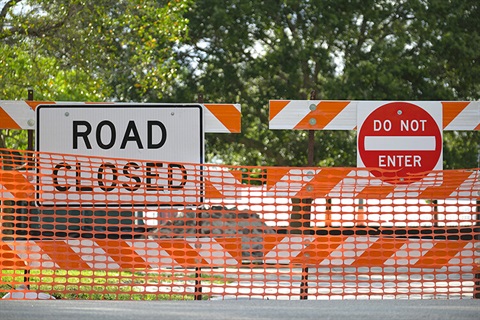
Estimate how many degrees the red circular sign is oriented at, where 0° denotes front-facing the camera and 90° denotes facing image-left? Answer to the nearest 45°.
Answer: approximately 0°

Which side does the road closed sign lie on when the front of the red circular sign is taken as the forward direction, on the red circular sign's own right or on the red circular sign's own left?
on the red circular sign's own right

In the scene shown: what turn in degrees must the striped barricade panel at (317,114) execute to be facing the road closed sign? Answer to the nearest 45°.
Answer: approximately 45° to its right

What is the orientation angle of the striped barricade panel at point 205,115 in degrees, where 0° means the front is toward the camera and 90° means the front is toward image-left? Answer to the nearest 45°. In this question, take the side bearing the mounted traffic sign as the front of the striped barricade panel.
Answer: approximately 0°

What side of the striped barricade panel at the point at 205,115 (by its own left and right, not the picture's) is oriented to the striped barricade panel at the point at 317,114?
left

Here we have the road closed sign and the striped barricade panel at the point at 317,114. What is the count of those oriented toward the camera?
2
